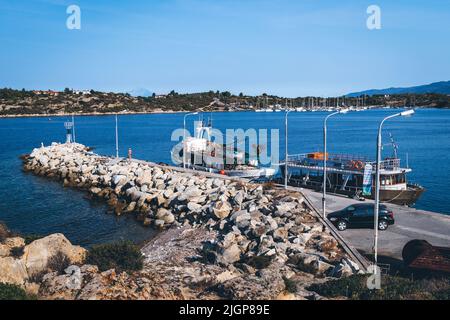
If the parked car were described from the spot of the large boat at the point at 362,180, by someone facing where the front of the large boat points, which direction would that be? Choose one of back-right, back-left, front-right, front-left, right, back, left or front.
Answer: front-right

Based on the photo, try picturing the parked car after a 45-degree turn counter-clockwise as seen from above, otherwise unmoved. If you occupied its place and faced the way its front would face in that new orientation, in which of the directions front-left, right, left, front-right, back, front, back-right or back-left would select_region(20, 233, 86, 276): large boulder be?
front

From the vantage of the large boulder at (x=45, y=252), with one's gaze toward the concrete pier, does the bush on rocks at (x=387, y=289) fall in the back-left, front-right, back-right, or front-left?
front-right

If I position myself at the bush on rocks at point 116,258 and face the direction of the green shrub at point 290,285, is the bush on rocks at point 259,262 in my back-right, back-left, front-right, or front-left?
front-left

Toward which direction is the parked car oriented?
to the viewer's left

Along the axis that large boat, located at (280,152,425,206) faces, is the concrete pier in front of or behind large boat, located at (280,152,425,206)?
in front

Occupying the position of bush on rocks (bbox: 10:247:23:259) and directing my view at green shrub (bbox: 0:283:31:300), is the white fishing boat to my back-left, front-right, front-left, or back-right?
back-left

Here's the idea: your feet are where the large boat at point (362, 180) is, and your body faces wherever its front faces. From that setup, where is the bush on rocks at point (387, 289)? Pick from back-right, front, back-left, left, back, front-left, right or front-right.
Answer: front-right

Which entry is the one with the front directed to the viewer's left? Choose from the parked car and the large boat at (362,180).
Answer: the parked car

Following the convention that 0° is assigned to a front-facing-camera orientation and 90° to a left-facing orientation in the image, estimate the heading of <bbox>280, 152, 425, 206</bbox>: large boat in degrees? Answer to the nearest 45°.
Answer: approximately 315°

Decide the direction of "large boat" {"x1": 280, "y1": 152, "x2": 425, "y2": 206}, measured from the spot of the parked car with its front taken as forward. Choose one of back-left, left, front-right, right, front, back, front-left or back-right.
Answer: right
